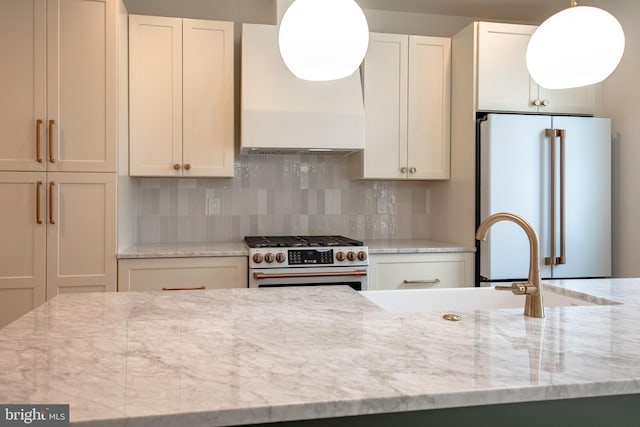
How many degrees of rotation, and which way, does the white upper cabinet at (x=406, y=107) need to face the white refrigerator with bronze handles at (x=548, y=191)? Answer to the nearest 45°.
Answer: approximately 90° to its left

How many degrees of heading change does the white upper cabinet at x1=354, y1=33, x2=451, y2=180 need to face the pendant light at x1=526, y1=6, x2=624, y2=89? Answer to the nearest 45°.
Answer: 0° — it already faces it

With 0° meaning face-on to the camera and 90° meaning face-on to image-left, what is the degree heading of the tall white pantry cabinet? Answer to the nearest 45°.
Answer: approximately 0°

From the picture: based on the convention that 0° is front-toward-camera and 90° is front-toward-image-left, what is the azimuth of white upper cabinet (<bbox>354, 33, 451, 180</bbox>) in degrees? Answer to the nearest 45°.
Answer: approximately 0°

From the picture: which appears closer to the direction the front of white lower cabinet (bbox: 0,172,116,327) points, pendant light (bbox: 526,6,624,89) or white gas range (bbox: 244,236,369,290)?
the pendant light

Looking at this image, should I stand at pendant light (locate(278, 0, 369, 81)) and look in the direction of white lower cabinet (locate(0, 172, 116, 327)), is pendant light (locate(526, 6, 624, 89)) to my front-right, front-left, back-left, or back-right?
back-right
